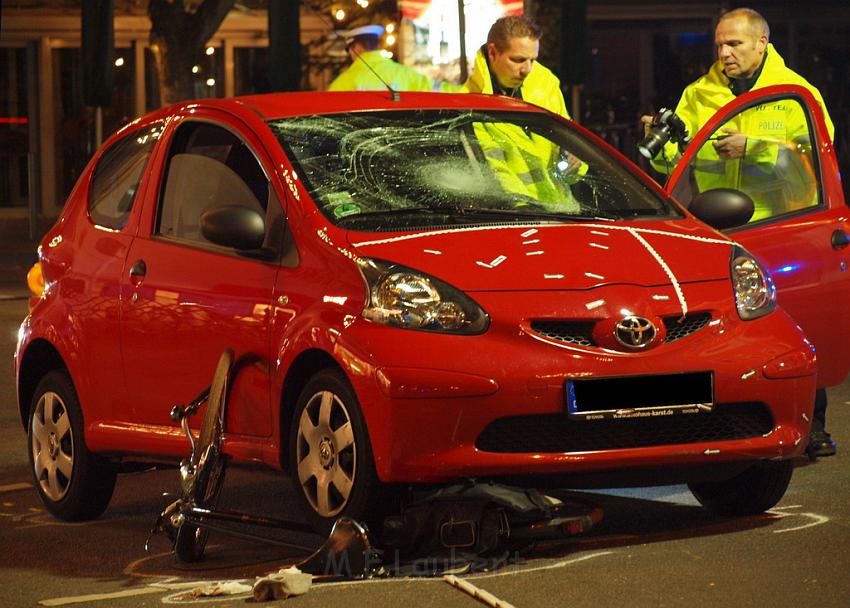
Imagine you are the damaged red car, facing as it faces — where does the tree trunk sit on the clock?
The tree trunk is roughly at 7 o'clock from the damaged red car.

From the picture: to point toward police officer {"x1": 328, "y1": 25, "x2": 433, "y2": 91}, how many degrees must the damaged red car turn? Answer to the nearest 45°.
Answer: approximately 135° to its left

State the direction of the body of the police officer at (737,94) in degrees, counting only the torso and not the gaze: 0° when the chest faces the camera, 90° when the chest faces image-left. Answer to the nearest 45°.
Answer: approximately 45°

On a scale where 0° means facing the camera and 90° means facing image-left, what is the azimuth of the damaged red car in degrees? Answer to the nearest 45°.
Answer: approximately 315°

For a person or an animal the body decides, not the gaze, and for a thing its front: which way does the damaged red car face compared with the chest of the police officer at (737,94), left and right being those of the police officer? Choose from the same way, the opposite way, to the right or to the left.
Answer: to the left

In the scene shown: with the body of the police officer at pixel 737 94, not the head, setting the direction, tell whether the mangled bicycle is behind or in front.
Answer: in front

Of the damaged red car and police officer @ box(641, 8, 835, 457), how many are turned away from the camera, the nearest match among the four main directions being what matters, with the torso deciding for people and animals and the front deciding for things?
0

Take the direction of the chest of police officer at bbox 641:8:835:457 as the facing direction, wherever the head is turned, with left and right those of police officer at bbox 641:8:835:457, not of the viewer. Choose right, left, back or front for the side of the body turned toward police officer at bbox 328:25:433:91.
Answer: right

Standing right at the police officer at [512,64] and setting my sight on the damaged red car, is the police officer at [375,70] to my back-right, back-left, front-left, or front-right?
back-right
